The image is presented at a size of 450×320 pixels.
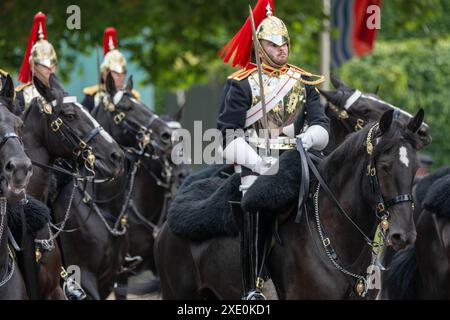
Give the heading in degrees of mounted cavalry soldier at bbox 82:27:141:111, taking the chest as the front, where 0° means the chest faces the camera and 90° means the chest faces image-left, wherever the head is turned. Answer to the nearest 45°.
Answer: approximately 315°

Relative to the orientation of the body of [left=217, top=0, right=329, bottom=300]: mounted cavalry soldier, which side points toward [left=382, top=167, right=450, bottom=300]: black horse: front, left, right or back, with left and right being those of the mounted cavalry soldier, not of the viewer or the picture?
left

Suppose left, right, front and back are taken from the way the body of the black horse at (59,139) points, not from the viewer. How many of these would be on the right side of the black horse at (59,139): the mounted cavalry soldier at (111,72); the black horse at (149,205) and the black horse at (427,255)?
0

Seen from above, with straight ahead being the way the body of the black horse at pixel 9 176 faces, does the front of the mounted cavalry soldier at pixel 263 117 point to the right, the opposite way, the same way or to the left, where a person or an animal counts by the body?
the same way

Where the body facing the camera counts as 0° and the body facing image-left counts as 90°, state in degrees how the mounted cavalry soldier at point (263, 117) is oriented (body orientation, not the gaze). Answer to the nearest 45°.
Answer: approximately 315°

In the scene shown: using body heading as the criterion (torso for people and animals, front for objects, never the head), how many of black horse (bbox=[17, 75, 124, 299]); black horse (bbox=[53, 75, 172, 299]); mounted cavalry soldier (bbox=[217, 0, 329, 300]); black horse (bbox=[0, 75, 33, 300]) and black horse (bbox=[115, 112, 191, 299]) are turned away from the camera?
0

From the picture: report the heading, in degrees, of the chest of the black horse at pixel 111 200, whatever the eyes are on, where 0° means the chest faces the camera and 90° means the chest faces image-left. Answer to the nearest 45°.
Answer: approximately 315°

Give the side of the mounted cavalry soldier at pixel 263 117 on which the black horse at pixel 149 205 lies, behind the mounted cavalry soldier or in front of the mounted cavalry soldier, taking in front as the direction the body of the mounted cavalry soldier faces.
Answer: behind

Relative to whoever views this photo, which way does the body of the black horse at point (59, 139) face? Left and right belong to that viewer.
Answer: facing the viewer and to the right of the viewer

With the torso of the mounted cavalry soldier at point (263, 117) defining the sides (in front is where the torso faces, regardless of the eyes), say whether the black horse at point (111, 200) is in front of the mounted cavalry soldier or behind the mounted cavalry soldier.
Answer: behind

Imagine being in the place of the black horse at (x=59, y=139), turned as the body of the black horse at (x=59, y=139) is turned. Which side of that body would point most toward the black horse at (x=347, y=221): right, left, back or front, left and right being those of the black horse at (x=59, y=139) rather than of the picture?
front

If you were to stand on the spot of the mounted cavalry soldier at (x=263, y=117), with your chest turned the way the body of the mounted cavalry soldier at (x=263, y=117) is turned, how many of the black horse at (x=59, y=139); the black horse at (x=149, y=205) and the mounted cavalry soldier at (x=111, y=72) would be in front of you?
0

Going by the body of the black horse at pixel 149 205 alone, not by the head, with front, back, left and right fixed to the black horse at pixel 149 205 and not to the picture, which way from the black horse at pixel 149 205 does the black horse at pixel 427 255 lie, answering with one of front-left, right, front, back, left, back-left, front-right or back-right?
front

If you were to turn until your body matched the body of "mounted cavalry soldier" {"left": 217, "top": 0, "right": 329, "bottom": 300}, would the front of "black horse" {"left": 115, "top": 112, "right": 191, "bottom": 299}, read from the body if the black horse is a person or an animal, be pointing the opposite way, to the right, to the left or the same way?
the same way
